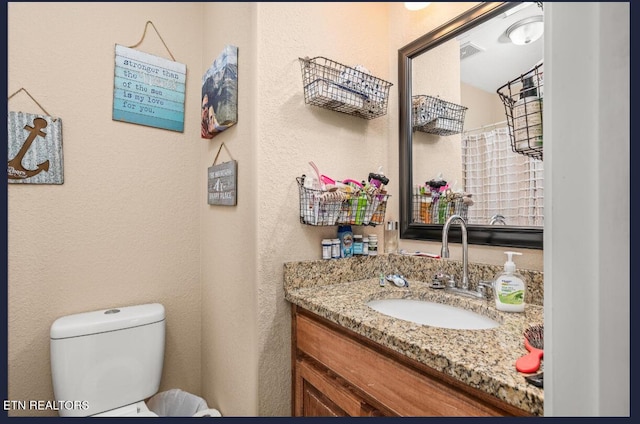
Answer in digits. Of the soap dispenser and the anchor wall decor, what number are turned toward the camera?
2

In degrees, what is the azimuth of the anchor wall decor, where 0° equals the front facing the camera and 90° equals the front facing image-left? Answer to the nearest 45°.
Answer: approximately 0°

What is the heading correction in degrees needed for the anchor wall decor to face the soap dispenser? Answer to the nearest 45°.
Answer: approximately 45° to its left

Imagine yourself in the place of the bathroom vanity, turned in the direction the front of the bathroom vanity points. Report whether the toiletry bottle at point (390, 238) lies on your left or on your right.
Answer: on your right

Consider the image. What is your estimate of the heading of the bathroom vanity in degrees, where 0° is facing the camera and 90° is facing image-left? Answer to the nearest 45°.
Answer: approximately 45°

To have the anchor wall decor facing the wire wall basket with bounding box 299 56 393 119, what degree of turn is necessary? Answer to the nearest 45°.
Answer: approximately 45° to its left

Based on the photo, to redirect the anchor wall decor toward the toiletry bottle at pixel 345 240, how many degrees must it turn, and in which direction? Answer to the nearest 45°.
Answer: approximately 45° to its left

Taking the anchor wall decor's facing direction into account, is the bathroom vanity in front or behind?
in front

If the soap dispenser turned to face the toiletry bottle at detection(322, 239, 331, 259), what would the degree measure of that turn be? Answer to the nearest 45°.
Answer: approximately 90° to its right
